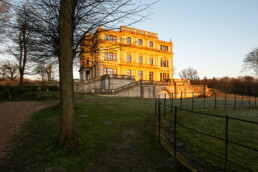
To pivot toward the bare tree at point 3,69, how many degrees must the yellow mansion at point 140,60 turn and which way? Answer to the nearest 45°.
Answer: approximately 135° to its right

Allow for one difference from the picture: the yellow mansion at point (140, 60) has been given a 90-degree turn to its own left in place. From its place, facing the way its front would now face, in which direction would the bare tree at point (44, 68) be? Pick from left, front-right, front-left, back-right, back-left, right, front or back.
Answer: back

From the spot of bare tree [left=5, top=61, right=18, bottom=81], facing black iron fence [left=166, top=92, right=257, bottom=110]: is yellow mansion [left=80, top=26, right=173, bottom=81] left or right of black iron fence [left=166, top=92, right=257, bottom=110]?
left

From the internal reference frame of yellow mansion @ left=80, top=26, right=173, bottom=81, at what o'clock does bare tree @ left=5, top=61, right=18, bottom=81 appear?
The bare tree is roughly at 4 o'clock from the yellow mansion.

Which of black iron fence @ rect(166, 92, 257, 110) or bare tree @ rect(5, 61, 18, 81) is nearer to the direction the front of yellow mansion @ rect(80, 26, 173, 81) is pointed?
the black iron fence

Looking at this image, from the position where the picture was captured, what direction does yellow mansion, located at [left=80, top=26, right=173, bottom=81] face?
facing the viewer and to the right of the viewer

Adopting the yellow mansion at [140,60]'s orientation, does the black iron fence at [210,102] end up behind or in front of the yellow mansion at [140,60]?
in front

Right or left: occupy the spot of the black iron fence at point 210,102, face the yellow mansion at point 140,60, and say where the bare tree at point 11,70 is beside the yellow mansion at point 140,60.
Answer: left
